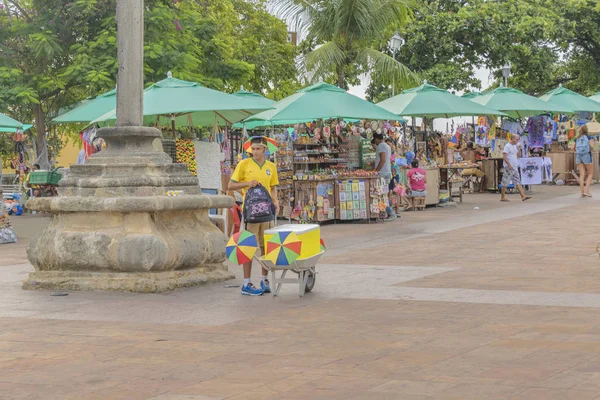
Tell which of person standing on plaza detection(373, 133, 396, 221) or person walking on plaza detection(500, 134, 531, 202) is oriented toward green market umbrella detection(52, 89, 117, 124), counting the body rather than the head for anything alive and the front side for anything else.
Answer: person standing on plaza detection(373, 133, 396, 221)

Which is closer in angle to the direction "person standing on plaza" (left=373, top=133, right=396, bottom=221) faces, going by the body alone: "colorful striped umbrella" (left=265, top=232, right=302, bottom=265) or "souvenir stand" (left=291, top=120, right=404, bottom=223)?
the souvenir stand

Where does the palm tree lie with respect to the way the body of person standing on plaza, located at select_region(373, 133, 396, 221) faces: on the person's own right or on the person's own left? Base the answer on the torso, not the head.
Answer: on the person's own right

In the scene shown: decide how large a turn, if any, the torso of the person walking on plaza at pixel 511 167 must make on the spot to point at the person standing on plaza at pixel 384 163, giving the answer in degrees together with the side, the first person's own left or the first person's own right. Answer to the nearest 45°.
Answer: approximately 135° to the first person's own right

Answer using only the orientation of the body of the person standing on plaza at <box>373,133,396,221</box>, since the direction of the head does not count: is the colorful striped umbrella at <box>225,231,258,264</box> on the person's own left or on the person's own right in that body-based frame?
on the person's own left

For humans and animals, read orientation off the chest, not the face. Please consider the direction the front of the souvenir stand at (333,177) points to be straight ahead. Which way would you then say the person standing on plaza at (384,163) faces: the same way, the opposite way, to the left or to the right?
to the right

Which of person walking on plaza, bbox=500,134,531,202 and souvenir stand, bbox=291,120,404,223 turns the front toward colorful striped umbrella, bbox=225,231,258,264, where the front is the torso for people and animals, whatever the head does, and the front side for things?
the souvenir stand

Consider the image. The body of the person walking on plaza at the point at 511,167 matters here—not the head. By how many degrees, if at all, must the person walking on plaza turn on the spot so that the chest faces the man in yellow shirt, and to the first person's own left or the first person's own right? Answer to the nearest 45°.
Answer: approximately 90° to the first person's own right

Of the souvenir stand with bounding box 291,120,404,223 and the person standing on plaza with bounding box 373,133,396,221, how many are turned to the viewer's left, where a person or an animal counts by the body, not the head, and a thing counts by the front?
1

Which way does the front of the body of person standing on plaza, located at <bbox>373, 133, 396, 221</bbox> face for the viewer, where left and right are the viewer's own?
facing to the left of the viewer

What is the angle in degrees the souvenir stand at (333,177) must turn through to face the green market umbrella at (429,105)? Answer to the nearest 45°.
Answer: approximately 135° to its left

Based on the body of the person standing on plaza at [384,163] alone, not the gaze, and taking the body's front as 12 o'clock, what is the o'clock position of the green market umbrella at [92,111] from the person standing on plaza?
The green market umbrella is roughly at 12 o'clock from the person standing on plaza.
